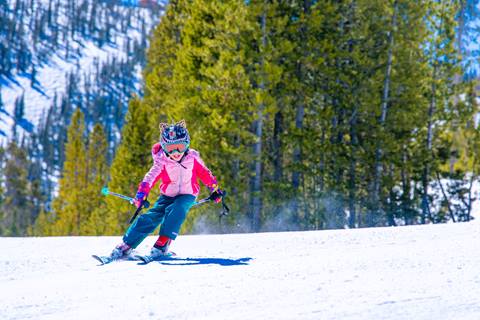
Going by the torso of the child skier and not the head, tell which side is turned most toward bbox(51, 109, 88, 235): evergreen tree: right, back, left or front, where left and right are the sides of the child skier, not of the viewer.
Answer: back

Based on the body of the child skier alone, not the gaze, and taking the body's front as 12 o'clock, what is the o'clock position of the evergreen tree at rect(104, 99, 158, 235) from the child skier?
The evergreen tree is roughly at 6 o'clock from the child skier.

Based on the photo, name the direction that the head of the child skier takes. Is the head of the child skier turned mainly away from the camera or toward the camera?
toward the camera

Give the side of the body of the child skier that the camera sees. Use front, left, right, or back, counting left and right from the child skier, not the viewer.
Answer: front
